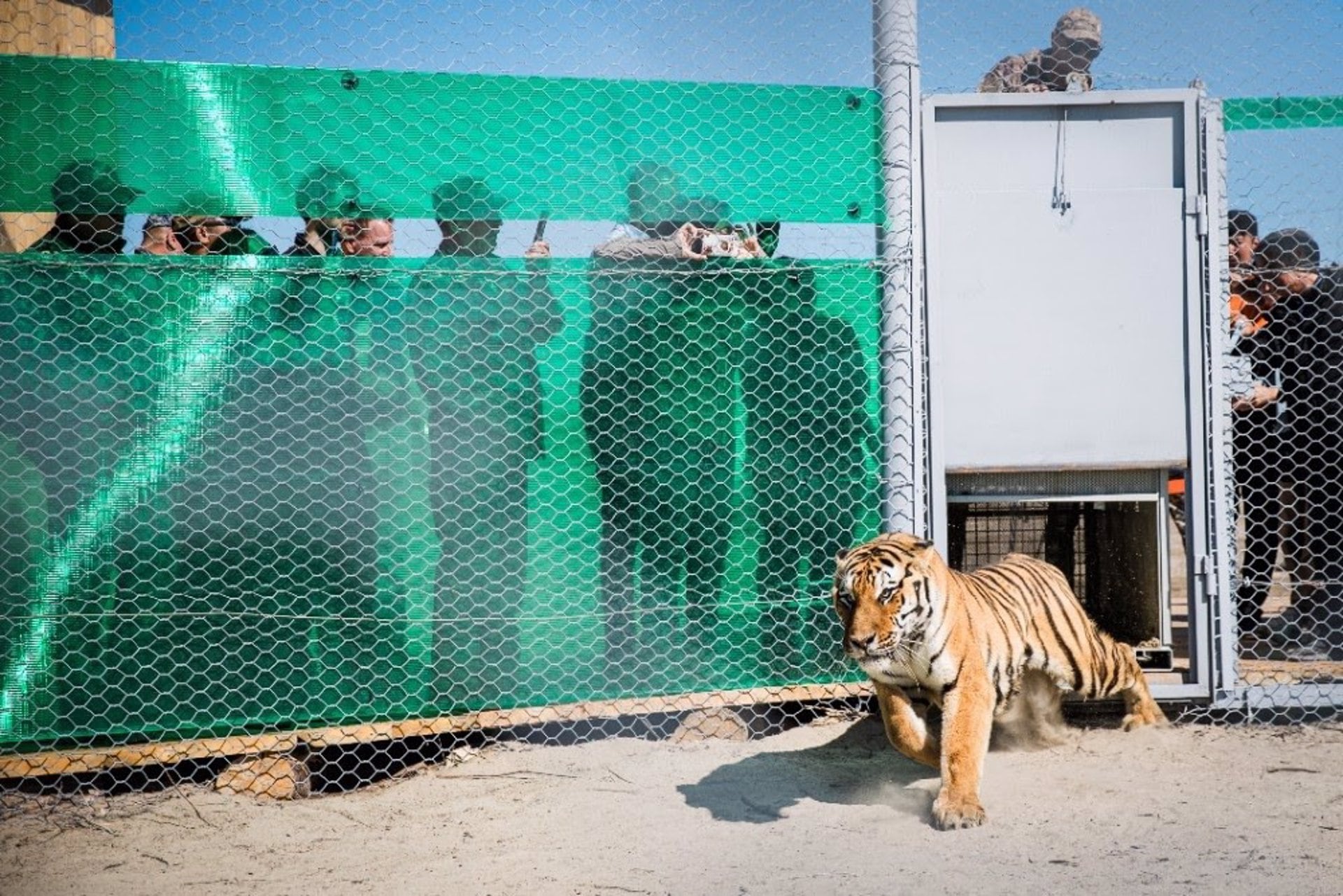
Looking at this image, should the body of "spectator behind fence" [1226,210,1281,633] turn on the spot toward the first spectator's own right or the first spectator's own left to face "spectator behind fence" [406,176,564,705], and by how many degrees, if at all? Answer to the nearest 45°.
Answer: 0° — they already face them

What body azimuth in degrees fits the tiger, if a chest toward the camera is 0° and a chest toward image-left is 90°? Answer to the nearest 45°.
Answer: approximately 45°

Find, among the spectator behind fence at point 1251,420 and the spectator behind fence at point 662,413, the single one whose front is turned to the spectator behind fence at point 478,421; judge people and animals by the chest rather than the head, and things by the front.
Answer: the spectator behind fence at point 1251,420

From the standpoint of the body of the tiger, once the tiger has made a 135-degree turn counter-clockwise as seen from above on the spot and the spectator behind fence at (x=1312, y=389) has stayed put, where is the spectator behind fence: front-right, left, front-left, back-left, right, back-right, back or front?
front-left

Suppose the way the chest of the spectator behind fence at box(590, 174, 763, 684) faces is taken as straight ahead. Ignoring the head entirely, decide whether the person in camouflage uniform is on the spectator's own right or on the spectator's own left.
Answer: on the spectator's own left

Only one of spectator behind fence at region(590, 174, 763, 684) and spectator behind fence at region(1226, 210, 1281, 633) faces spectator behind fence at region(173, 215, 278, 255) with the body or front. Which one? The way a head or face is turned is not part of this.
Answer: spectator behind fence at region(1226, 210, 1281, 633)

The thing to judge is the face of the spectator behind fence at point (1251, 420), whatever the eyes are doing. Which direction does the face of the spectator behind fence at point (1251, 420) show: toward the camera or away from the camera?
toward the camera

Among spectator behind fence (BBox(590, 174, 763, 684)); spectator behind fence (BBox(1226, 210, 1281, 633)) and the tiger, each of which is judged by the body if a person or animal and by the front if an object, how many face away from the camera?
0

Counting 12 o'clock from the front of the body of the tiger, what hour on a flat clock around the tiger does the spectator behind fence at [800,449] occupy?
The spectator behind fence is roughly at 3 o'clock from the tiger.

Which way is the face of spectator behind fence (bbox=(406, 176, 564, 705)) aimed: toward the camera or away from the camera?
toward the camera

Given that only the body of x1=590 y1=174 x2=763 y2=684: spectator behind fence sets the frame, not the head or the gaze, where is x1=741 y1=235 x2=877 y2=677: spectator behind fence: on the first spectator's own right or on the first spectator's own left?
on the first spectator's own left

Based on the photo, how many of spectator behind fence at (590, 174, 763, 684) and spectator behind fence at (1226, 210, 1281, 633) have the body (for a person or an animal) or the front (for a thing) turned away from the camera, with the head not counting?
0

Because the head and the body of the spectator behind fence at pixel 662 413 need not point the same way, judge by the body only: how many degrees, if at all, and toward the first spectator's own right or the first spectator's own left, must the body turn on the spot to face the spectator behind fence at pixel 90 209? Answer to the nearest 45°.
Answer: approximately 135° to the first spectator's own right

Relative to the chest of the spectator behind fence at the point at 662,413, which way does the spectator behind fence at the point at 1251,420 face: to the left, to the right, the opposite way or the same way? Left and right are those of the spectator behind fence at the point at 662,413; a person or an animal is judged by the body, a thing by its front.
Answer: to the right

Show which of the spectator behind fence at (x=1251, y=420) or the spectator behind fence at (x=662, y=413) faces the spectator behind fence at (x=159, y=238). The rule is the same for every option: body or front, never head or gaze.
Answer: the spectator behind fence at (x=1251, y=420)

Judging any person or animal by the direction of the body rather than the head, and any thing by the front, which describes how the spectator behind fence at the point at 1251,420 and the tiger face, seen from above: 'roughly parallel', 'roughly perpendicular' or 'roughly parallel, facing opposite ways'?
roughly parallel

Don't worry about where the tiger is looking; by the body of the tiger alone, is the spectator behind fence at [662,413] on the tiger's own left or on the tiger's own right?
on the tiger's own right
